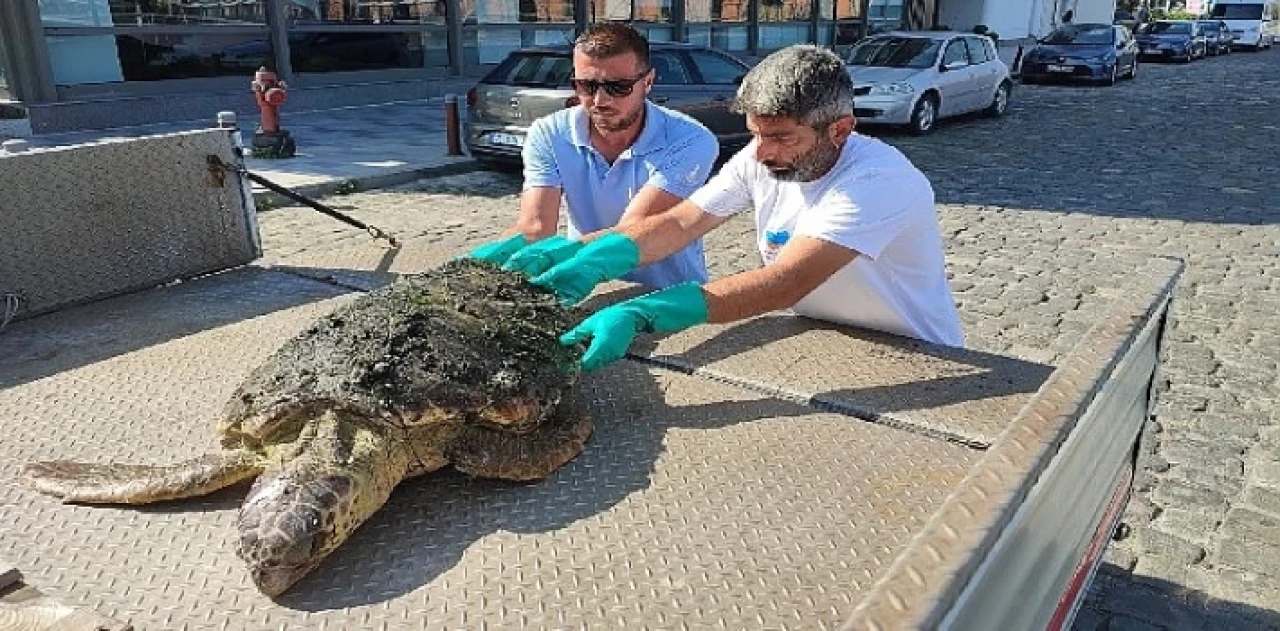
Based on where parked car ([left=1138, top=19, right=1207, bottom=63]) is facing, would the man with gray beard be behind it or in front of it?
in front

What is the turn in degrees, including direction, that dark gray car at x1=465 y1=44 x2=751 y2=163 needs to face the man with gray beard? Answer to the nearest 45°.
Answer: approximately 135° to its right

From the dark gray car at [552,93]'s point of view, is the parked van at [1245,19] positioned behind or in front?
in front

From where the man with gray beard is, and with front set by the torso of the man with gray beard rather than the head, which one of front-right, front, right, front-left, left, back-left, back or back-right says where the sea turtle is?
front

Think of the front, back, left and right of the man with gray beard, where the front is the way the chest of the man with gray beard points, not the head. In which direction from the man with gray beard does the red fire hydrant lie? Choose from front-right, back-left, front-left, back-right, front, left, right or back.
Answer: right

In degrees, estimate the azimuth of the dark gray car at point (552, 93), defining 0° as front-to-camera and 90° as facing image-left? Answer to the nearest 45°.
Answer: approximately 225°

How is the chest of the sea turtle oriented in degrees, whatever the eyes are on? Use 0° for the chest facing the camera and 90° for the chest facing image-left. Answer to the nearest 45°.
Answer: approximately 45°

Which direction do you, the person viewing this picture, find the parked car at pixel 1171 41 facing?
facing the viewer and to the left of the viewer

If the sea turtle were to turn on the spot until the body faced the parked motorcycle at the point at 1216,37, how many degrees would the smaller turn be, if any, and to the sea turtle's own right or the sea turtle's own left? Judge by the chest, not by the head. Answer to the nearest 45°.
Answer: approximately 180°

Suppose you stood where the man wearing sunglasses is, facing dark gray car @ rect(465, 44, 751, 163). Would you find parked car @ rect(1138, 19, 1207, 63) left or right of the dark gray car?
right

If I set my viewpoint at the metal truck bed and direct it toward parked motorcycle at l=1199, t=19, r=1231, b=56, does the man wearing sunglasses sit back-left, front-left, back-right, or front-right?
front-left

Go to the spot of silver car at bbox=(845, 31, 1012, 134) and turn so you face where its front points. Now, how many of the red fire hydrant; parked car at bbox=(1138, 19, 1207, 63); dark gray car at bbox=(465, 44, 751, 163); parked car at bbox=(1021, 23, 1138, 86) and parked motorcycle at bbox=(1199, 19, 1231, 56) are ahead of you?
2

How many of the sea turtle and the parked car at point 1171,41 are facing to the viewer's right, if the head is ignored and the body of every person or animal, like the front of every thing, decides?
0

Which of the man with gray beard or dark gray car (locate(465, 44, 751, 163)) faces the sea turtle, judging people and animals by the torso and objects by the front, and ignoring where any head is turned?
the man with gray beard

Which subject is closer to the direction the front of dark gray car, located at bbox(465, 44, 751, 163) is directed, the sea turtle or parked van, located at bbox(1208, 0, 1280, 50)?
the parked van

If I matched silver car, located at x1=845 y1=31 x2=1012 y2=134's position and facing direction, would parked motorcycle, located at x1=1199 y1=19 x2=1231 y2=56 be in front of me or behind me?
behind
